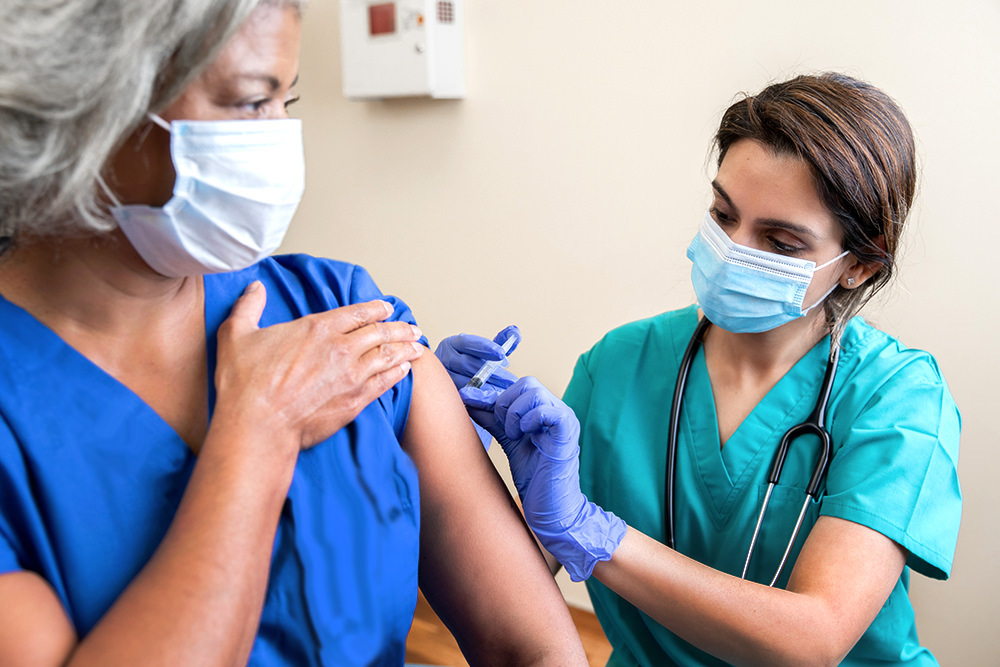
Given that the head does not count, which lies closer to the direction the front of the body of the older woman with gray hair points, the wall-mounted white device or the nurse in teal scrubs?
the nurse in teal scrubs

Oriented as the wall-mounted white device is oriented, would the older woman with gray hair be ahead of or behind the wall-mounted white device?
ahead

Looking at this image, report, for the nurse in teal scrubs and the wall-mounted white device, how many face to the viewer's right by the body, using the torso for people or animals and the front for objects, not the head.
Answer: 0

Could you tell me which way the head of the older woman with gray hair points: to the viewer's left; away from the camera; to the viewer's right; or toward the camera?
to the viewer's right

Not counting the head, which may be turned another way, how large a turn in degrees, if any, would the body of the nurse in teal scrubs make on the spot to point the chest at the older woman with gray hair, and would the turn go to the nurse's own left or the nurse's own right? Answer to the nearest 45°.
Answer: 0° — they already face them

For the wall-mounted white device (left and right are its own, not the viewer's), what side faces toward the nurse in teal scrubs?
left

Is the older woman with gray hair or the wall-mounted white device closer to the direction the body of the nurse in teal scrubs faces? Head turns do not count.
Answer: the older woman with gray hair

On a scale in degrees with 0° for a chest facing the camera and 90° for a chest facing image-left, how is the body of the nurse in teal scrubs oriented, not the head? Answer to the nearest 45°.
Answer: approximately 45°

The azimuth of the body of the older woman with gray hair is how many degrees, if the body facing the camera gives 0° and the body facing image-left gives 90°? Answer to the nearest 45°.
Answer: approximately 315°
